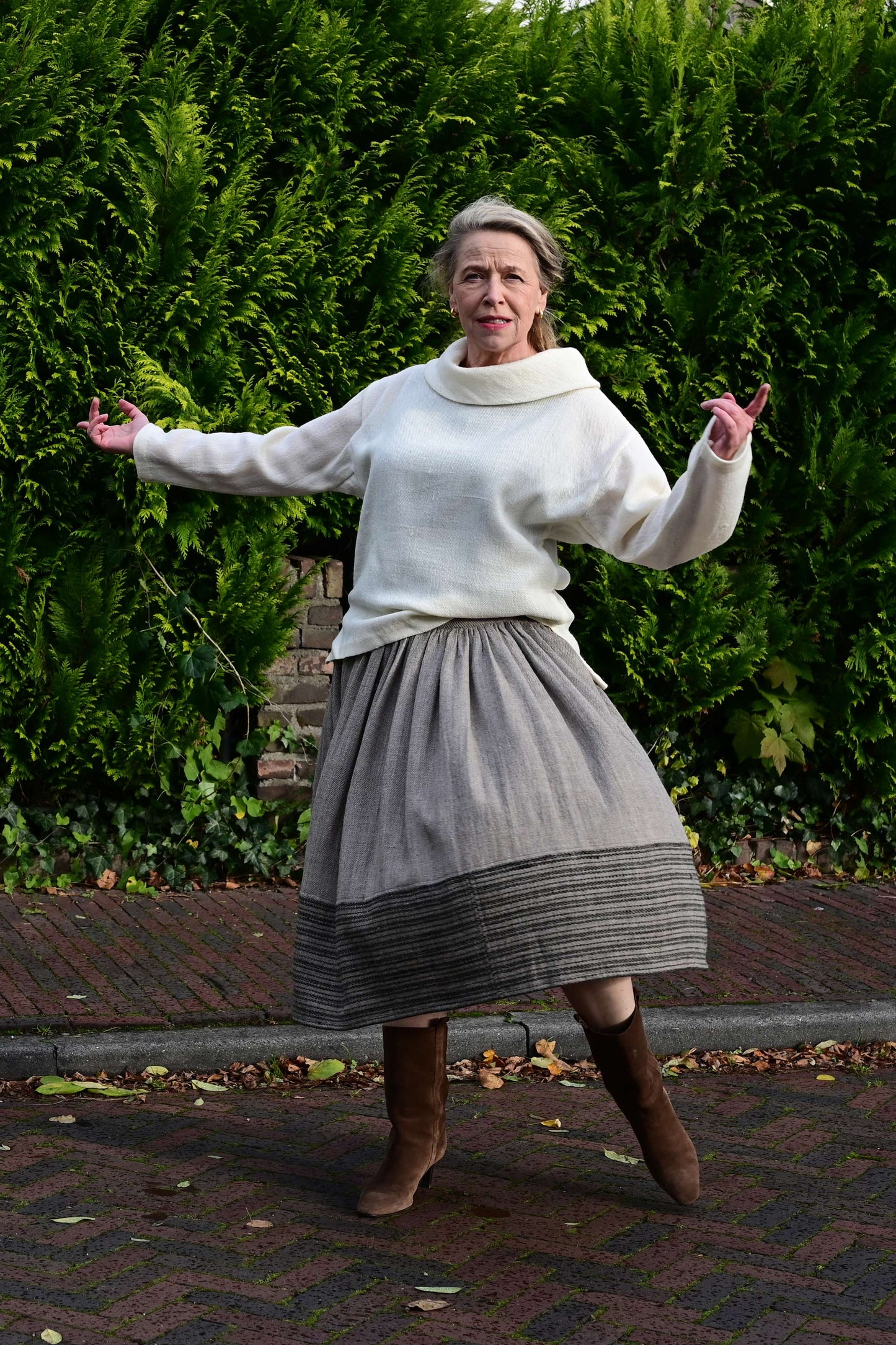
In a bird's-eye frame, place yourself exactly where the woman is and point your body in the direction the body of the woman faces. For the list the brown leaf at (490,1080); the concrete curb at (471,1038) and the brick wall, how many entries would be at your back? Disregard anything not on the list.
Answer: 3

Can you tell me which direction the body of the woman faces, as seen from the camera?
toward the camera

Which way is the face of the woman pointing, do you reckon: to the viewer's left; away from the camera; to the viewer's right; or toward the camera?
toward the camera

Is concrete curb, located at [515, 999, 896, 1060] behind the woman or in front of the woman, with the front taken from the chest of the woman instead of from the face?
behind

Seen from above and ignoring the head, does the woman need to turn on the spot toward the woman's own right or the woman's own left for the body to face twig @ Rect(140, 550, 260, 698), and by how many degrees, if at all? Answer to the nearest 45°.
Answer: approximately 180°

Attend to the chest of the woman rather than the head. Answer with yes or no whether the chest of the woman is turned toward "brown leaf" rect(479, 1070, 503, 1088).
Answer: no

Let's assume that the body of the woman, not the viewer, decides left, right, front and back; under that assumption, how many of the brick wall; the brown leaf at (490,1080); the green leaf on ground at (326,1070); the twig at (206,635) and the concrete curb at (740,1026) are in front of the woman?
0

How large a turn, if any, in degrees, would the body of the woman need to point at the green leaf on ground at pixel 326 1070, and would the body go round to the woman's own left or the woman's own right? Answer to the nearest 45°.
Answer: approximately 180°

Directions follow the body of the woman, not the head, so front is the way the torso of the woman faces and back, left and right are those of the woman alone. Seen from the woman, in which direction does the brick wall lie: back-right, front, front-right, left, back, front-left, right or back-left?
back

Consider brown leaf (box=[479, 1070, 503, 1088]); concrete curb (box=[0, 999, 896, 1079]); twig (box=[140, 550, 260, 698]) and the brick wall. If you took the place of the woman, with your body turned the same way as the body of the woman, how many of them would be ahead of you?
0

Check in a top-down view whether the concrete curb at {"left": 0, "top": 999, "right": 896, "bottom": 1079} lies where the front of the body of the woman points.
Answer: no
